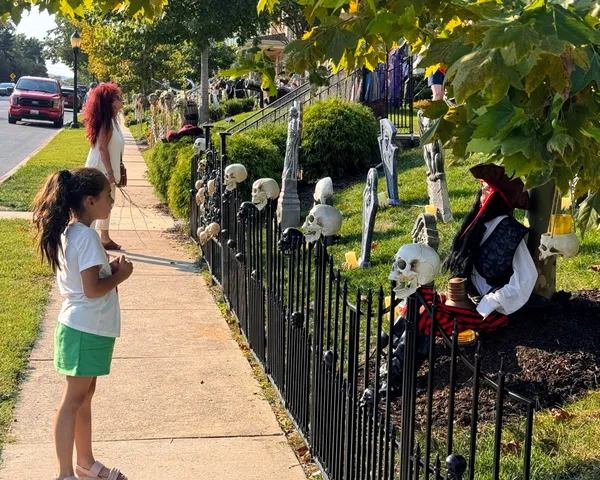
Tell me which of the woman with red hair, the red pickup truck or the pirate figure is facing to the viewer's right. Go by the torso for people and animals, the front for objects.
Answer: the woman with red hair

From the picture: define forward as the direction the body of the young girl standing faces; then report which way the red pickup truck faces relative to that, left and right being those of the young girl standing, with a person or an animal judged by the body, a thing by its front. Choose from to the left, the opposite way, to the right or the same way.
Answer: to the right

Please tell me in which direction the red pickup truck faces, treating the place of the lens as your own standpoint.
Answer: facing the viewer

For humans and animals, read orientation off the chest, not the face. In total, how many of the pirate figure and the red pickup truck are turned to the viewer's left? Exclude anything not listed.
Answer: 1

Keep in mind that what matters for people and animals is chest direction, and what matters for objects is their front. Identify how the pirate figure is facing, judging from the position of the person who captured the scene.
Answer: facing to the left of the viewer

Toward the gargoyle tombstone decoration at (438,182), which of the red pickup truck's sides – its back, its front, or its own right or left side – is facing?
front

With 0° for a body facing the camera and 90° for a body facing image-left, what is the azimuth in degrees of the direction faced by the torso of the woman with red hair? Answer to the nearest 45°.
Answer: approximately 270°

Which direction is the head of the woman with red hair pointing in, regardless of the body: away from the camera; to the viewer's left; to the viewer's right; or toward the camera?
to the viewer's right

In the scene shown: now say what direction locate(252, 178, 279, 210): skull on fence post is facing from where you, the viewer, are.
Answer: facing the viewer and to the left of the viewer

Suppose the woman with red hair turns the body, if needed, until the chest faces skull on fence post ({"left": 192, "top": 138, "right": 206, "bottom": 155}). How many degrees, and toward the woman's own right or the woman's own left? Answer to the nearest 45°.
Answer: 0° — they already face it

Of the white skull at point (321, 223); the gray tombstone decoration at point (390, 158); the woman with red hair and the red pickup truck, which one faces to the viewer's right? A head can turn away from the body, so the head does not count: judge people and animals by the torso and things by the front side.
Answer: the woman with red hair

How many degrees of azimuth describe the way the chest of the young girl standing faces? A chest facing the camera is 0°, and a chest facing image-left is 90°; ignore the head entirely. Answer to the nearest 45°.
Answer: approximately 270°
